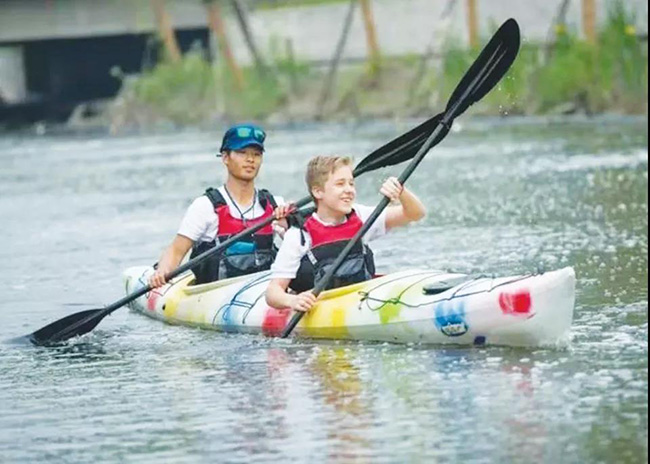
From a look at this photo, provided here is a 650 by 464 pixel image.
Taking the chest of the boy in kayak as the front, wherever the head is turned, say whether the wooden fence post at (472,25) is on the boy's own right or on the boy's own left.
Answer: on the boy's own left

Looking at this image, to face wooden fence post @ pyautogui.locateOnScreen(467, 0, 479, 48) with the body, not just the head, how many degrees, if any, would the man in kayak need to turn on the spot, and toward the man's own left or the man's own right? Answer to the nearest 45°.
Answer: approximately 135° to the man's own left

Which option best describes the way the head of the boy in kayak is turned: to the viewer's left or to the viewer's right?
to the viewer's right

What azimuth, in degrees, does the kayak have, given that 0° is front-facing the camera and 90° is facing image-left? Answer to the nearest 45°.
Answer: approximately 315°

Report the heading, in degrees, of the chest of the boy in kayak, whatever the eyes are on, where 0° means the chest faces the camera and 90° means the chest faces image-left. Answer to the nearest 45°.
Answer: approximately 315°

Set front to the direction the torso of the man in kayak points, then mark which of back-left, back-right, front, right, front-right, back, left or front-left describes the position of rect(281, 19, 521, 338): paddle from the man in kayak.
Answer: front-left
